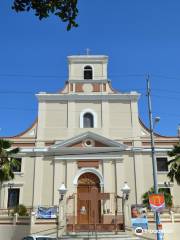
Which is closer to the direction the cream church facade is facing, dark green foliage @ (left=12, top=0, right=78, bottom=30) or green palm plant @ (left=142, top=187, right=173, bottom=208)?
the dark green foliage

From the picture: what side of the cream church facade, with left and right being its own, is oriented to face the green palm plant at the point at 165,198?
left

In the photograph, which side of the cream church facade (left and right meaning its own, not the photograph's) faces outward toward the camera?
front

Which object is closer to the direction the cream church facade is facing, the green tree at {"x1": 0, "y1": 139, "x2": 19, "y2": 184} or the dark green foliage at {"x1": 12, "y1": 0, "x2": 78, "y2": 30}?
the dark green foliage

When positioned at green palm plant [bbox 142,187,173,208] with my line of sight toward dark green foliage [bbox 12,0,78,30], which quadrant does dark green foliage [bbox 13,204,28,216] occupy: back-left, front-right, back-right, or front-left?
front-right

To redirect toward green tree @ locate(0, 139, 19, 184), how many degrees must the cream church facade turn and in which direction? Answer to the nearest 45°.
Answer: approximately 45° to its right

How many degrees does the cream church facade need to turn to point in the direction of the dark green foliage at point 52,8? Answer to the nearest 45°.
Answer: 0° — it already faces it

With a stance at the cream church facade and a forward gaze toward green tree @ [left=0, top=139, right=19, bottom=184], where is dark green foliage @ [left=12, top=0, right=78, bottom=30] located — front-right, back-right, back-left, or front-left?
front-left

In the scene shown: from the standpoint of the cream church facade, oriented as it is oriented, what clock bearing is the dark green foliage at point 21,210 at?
The dark green foliage is roughly at 2 o'clock from the cream church facade.
